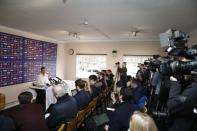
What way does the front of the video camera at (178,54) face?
to the viewer's left

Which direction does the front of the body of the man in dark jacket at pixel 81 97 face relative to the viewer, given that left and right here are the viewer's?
facing away from the viewer and to the left of the viewer

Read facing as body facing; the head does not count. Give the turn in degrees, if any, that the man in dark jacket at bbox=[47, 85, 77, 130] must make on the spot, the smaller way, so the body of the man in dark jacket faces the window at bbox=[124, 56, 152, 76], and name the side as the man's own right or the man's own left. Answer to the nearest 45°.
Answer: approximately 90° to the man's own right

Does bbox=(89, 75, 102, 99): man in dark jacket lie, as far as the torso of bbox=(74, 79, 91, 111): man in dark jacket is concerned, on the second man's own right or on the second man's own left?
on the second man's own right

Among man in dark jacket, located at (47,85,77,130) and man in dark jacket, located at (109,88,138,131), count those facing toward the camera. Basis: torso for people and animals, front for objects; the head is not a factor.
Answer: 0

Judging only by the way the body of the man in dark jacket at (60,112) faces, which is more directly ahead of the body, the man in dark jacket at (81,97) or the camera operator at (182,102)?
the man in dark jacket

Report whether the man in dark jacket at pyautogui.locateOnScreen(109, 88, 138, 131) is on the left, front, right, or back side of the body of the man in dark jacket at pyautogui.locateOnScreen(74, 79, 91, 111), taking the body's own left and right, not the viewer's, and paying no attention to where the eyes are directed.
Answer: back

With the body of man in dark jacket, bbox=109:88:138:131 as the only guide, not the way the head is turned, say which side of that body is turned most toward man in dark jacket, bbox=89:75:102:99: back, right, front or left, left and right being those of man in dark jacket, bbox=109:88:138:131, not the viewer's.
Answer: front

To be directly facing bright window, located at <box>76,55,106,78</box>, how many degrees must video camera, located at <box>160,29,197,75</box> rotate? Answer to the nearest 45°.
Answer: approximately 45° to its right

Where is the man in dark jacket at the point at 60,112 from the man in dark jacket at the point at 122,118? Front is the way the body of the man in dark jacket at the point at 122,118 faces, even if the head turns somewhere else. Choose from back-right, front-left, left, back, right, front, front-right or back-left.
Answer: front-left

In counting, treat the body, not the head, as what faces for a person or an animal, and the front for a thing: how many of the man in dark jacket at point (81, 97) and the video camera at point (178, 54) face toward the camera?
0

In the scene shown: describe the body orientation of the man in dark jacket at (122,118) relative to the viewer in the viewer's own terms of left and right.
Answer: facing away from the viewer and to the left of the viewer
